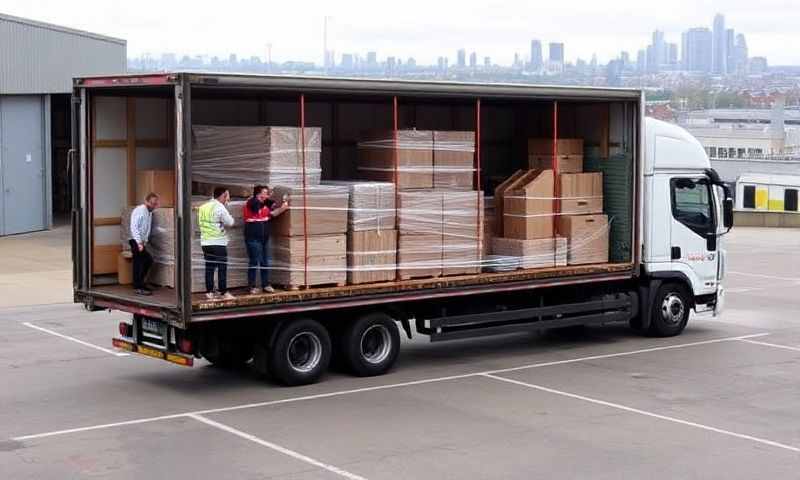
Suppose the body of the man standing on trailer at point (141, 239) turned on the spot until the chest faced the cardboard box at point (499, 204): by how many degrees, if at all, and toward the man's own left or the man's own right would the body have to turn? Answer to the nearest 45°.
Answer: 0° — they already face it

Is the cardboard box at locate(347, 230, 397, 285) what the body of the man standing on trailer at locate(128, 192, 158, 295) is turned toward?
yes

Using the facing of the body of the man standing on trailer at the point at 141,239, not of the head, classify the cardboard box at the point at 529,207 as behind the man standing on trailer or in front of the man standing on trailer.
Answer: in front

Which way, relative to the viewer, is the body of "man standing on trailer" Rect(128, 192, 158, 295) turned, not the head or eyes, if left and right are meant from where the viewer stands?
facing to the right of the viewer

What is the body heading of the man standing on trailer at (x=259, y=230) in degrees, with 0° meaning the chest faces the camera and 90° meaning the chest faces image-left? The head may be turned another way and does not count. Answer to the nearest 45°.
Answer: approximately 315°

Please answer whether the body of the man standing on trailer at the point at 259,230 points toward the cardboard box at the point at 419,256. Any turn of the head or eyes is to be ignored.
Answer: no

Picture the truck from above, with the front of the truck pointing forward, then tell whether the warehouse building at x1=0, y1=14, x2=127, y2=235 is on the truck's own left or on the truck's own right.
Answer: on the truck's own left

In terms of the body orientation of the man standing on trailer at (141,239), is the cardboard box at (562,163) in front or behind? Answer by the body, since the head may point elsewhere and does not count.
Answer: in front

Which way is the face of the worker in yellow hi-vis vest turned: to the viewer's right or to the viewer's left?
to the viewer's right

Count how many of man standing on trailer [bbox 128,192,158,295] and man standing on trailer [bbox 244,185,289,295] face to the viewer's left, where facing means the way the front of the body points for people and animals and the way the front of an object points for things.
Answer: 0

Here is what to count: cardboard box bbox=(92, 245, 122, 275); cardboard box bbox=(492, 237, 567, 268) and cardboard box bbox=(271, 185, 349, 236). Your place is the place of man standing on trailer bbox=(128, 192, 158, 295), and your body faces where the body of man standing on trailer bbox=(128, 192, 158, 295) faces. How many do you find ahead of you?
2

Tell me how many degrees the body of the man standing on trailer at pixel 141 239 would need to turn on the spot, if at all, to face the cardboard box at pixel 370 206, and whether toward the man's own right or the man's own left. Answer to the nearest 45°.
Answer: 0° — they already face it

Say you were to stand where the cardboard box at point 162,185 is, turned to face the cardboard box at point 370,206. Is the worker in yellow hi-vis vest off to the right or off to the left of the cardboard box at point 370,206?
right

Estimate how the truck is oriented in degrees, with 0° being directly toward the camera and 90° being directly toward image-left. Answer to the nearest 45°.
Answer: approximately 225°

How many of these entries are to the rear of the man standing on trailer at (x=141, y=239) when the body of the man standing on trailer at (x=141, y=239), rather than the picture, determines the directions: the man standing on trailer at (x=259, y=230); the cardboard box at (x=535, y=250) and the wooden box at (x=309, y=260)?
0

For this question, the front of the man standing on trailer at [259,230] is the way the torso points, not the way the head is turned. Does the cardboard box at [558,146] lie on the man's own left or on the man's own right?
on the man's own left

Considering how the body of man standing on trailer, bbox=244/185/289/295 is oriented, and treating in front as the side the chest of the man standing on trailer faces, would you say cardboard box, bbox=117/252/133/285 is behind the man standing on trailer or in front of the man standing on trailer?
behind
